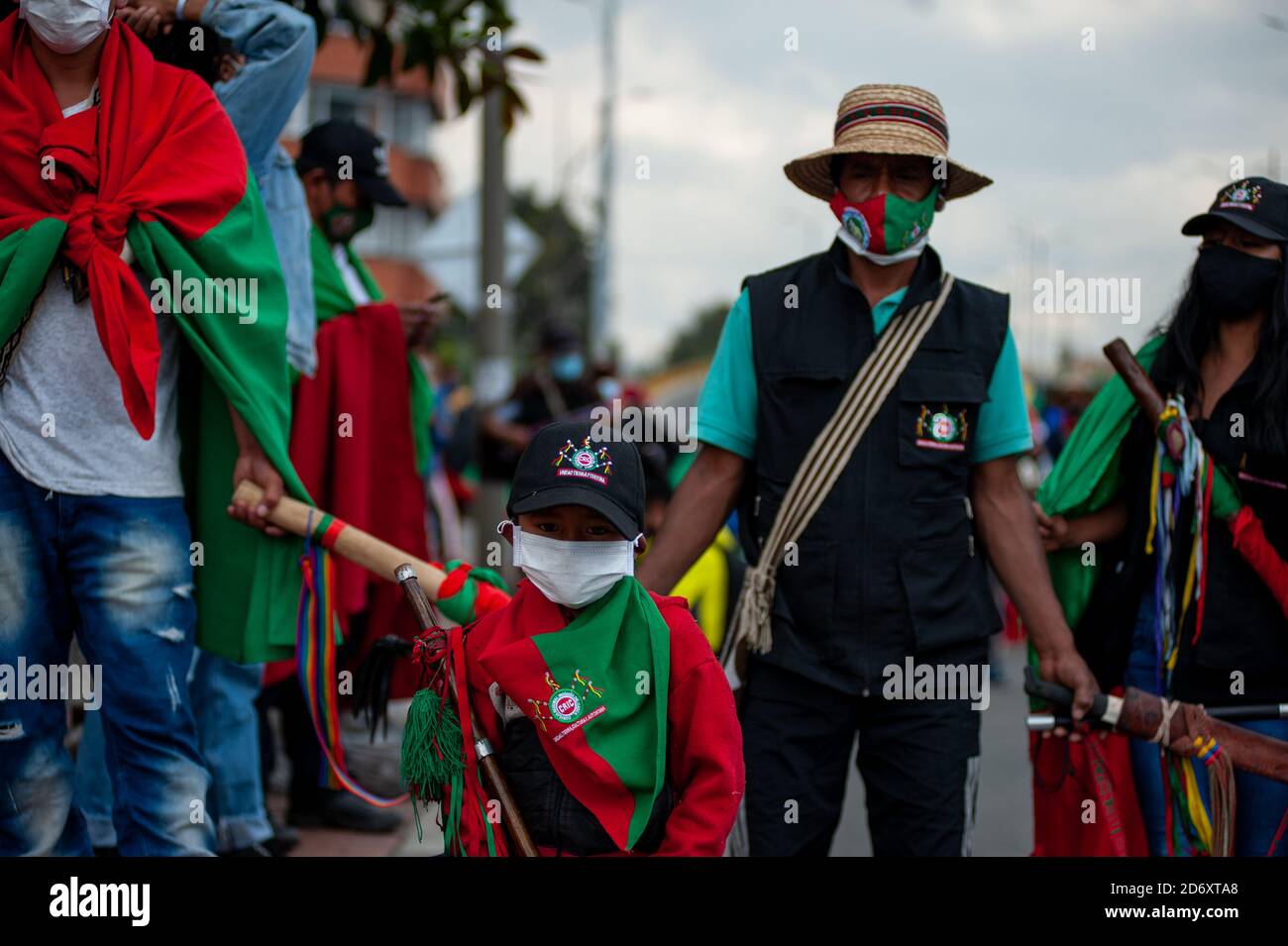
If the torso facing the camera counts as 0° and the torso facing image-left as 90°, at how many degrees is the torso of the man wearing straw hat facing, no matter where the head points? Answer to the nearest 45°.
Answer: approximately 0°

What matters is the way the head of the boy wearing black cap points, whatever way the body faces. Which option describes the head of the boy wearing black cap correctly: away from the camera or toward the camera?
toward the camera

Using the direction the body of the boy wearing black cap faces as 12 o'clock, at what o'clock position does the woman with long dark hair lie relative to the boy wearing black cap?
The woman with long dark hair is roughly at 8 o'clock from the boy wearing black cap.

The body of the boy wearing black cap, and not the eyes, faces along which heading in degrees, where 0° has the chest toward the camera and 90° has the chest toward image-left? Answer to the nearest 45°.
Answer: approximately 0°

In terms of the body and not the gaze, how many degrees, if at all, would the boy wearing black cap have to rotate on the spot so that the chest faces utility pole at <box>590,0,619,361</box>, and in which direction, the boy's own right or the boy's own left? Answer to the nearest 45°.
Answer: approximately 180°

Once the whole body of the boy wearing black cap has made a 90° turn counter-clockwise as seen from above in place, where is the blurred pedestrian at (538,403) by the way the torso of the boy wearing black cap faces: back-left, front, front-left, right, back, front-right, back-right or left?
left

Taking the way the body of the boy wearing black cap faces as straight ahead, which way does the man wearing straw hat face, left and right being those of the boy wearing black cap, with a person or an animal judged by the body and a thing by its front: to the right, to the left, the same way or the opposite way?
the same way

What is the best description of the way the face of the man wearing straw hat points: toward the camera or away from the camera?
toward the camera

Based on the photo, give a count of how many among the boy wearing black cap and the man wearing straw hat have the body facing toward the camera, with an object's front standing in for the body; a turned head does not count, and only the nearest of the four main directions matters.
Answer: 2

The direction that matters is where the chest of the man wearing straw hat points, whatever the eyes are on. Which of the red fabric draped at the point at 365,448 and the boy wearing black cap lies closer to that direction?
the boy wearing black cap

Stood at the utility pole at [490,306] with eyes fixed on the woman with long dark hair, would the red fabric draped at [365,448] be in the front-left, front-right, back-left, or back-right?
front-right

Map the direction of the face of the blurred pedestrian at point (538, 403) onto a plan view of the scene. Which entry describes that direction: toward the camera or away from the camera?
toward the camera

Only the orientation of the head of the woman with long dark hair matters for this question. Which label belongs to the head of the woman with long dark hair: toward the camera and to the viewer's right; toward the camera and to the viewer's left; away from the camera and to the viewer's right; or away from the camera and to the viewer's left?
toward the camera and to the viewer's left

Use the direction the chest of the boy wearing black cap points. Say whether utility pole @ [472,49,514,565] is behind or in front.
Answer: behind
